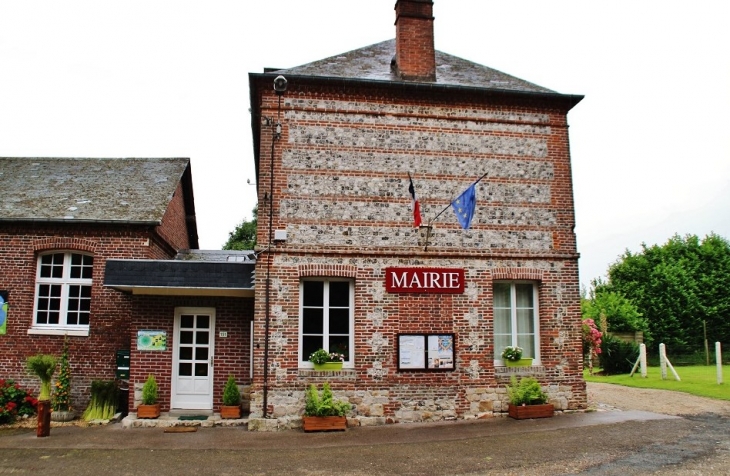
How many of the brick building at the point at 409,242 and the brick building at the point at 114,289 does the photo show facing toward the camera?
2

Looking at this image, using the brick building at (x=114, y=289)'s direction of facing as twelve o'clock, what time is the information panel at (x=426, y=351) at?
The information panel is roughly at 10 o'clock from the brick building.

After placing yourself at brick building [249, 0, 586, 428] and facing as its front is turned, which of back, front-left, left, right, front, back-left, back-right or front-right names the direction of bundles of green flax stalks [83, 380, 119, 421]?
right

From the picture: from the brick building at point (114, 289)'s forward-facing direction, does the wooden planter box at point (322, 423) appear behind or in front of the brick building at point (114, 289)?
in front

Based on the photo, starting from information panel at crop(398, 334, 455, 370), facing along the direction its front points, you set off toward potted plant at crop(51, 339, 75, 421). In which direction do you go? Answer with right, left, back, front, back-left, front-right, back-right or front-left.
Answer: right

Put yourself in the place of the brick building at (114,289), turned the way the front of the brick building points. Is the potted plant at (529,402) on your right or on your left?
on your left

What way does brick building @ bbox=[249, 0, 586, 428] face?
toward the camera

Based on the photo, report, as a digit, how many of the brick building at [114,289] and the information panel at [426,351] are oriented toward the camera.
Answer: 2

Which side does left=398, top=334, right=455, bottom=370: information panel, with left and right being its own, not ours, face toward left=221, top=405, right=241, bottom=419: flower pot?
right

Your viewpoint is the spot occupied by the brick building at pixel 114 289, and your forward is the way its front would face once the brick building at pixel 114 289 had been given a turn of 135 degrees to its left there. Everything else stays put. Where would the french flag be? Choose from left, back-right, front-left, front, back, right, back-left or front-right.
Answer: right

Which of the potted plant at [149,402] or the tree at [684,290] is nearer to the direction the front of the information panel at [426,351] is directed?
the potted plant
